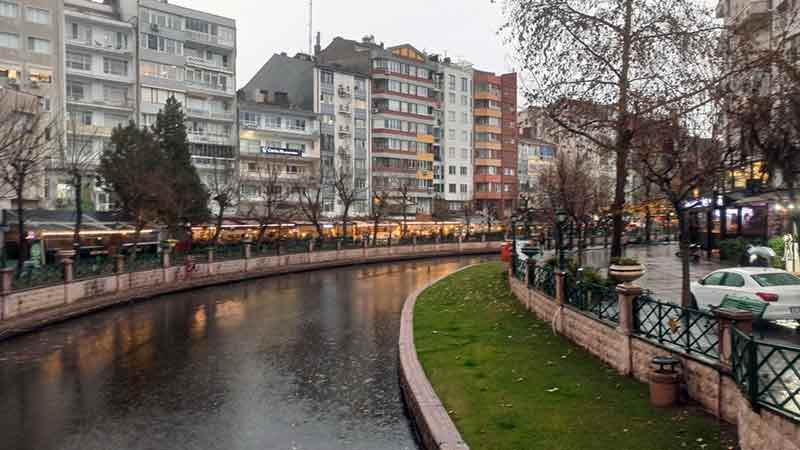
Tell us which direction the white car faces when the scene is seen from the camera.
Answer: facing away from the viewer and to the left of the viewer

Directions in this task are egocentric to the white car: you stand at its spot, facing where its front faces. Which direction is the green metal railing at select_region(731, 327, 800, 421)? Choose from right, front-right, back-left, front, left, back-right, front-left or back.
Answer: back-left

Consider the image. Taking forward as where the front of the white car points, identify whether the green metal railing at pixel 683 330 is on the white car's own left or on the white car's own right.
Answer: on the white car's own left
